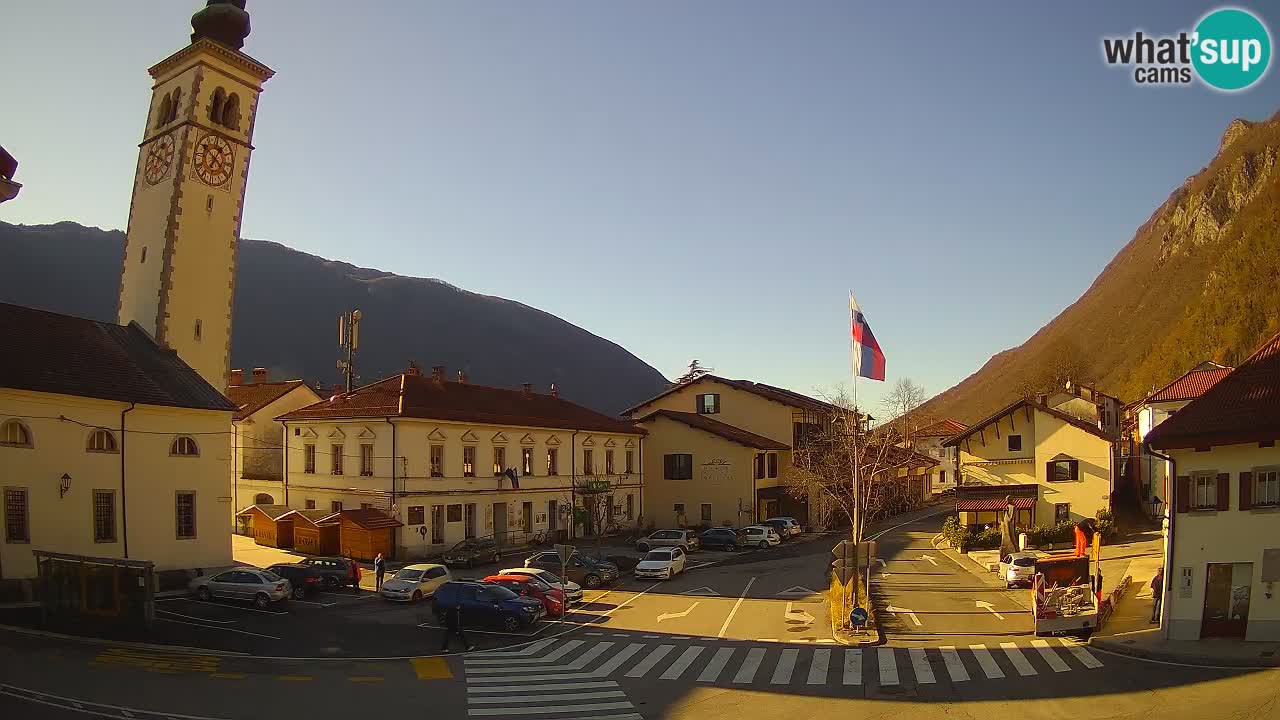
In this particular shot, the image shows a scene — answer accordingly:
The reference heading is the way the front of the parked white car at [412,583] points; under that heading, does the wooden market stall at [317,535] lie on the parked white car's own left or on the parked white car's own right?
on the parked white car's own right

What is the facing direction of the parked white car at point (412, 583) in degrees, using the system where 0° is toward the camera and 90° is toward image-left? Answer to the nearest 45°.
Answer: approximately 45°

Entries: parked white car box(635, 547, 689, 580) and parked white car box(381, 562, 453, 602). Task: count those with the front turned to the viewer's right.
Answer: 0

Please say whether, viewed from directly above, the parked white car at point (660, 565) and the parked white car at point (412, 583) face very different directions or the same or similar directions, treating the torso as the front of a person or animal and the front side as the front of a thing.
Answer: same or similar directions

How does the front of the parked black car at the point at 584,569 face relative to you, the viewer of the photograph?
facing the viewer and to the right of the viewer

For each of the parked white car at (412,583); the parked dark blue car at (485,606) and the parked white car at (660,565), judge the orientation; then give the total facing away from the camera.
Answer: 0
